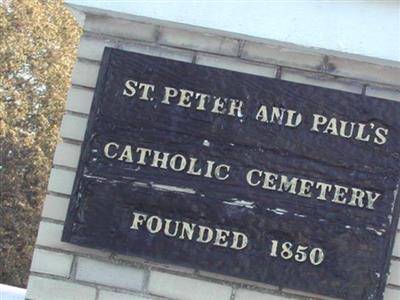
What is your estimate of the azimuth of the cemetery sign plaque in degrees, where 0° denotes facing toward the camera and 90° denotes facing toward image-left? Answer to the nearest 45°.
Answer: approximately 0°
